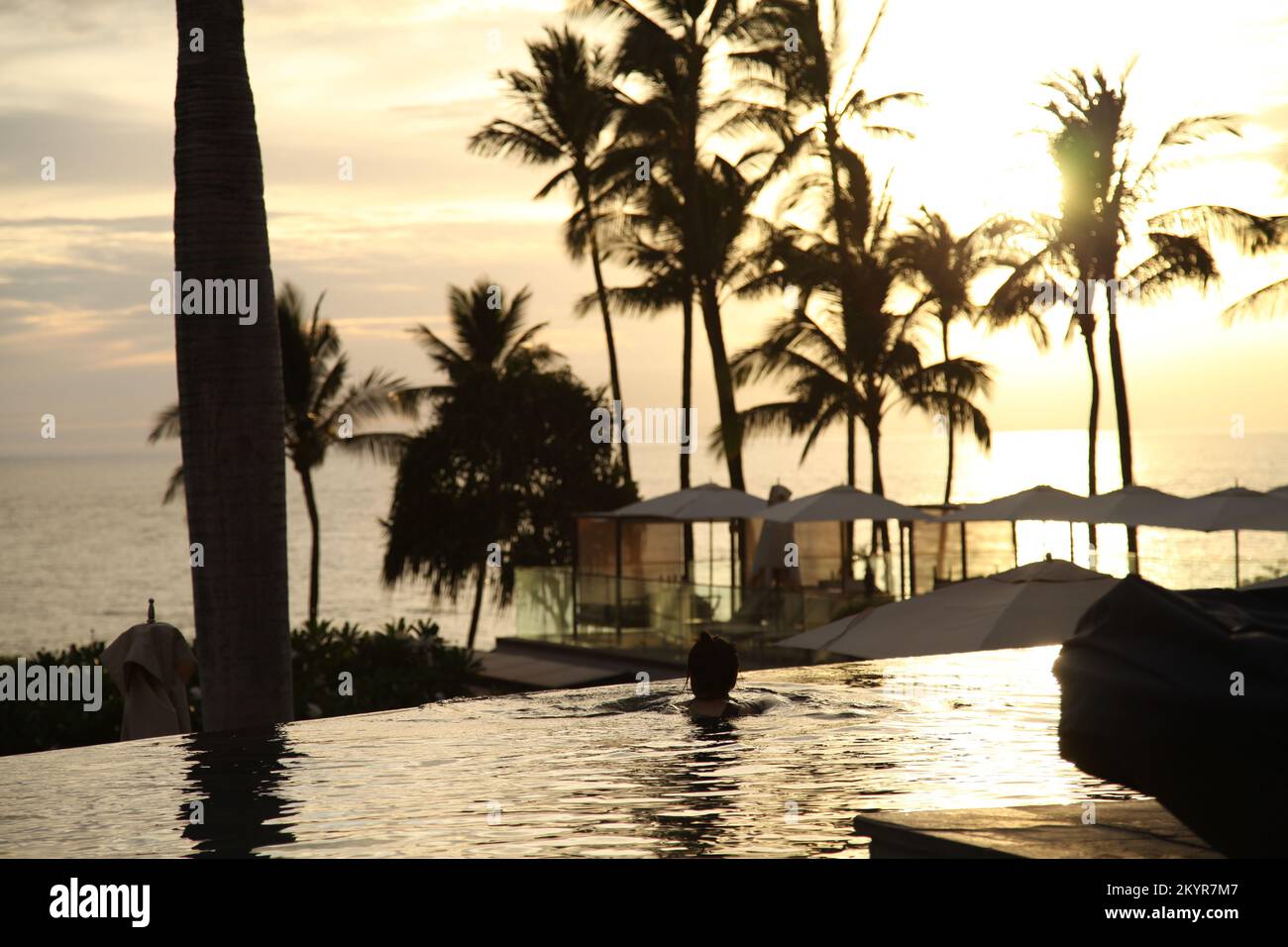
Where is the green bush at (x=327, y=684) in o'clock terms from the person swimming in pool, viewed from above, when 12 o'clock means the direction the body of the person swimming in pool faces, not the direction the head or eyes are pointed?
The green bush is roughly at 11 o'clock from the person swimming in pool.

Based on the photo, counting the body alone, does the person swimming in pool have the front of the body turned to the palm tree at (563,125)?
yes

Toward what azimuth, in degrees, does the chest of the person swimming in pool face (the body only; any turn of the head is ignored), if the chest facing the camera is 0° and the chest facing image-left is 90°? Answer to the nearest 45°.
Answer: approximately 180°

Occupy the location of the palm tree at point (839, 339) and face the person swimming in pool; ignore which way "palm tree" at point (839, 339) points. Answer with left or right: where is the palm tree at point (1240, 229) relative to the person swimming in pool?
left

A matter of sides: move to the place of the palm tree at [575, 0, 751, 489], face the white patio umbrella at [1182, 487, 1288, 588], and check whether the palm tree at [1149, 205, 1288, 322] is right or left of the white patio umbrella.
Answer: left

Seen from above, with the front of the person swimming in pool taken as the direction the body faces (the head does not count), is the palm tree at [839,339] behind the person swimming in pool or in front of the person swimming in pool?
in front

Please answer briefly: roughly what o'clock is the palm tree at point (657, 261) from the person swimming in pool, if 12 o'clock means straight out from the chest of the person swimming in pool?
The palm tree is roughly at 12 o'clock from the person swimming in pool.

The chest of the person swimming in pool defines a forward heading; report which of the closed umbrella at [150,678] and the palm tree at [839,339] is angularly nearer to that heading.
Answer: the palm tree

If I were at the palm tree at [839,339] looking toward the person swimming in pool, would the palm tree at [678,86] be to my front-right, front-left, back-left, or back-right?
front-right

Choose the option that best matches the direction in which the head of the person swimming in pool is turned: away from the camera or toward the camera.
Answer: away from the camera

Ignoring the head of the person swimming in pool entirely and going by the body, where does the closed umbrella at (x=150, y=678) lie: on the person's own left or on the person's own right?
on the person's own left

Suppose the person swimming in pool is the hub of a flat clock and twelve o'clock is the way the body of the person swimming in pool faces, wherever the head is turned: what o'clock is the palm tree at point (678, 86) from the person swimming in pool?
The palm tree is roughly at 12 o'clock from the person swimming in pool.
